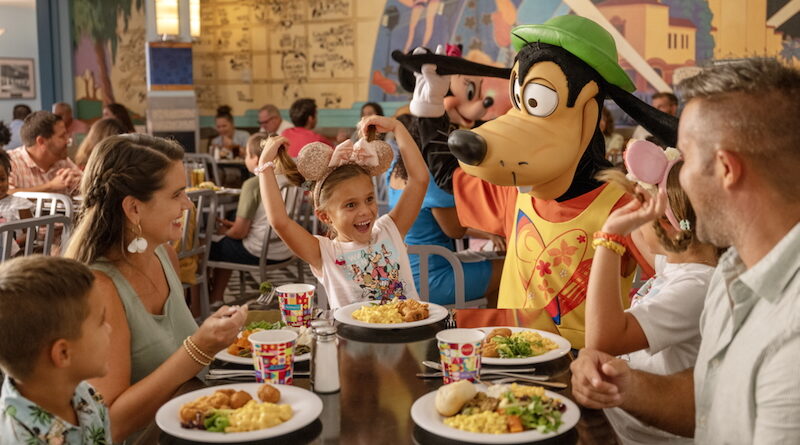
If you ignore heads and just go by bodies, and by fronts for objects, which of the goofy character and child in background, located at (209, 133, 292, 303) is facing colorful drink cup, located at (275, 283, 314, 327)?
the goofy character

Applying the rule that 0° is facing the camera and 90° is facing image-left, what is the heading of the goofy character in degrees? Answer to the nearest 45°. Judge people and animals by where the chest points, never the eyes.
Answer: approximately 45°

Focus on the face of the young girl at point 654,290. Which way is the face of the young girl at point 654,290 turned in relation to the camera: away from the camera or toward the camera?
away from the camera

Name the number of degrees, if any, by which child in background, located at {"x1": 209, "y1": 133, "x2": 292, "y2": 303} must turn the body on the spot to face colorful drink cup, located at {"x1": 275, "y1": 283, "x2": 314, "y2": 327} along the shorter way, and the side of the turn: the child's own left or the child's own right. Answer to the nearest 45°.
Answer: approximately 90° to the child's own left

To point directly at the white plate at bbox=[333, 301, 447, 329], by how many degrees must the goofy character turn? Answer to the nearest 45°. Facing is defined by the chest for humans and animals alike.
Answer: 0° — it already faces it

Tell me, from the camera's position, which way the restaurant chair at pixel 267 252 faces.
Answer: facing to the left of the viewer

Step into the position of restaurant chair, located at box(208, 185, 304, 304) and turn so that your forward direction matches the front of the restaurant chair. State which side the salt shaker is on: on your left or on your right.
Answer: on your left

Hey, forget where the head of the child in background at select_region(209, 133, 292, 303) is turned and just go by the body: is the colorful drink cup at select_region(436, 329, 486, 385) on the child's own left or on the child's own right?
on the child's own left

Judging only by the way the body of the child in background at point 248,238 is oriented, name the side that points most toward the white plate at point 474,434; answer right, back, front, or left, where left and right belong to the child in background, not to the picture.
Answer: left

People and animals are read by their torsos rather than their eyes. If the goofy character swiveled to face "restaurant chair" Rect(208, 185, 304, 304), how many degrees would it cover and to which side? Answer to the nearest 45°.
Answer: approximately 90° to its right

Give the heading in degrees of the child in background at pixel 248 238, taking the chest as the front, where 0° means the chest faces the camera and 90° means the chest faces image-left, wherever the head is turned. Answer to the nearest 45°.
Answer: approximately 90°

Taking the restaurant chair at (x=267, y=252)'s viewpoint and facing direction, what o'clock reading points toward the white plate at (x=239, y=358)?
The white plate is roughly at 9 o'clock from the restaurant chair.

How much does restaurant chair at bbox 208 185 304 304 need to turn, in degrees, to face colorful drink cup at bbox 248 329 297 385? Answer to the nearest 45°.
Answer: approximately 90° to its left

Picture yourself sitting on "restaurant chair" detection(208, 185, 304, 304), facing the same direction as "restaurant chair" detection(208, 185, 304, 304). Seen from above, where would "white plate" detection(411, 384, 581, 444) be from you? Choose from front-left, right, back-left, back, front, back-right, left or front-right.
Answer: left
